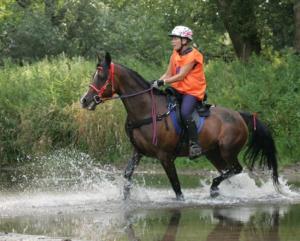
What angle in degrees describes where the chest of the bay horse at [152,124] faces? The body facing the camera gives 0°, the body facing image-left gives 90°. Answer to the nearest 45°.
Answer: approximately 90°

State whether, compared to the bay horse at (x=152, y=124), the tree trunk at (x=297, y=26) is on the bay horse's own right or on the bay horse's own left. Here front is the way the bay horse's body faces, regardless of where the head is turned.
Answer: on the bay horse's own right

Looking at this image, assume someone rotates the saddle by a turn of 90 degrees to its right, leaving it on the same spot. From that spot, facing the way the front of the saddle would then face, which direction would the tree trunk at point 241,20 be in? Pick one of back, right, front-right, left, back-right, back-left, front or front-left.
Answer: front

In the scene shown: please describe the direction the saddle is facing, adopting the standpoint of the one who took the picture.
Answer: facing to the left of the viewer

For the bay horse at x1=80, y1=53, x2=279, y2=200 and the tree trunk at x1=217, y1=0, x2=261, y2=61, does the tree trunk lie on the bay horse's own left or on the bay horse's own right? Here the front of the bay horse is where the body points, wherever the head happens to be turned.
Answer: on the bay horse's own right

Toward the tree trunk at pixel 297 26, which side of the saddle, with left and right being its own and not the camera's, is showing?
right
